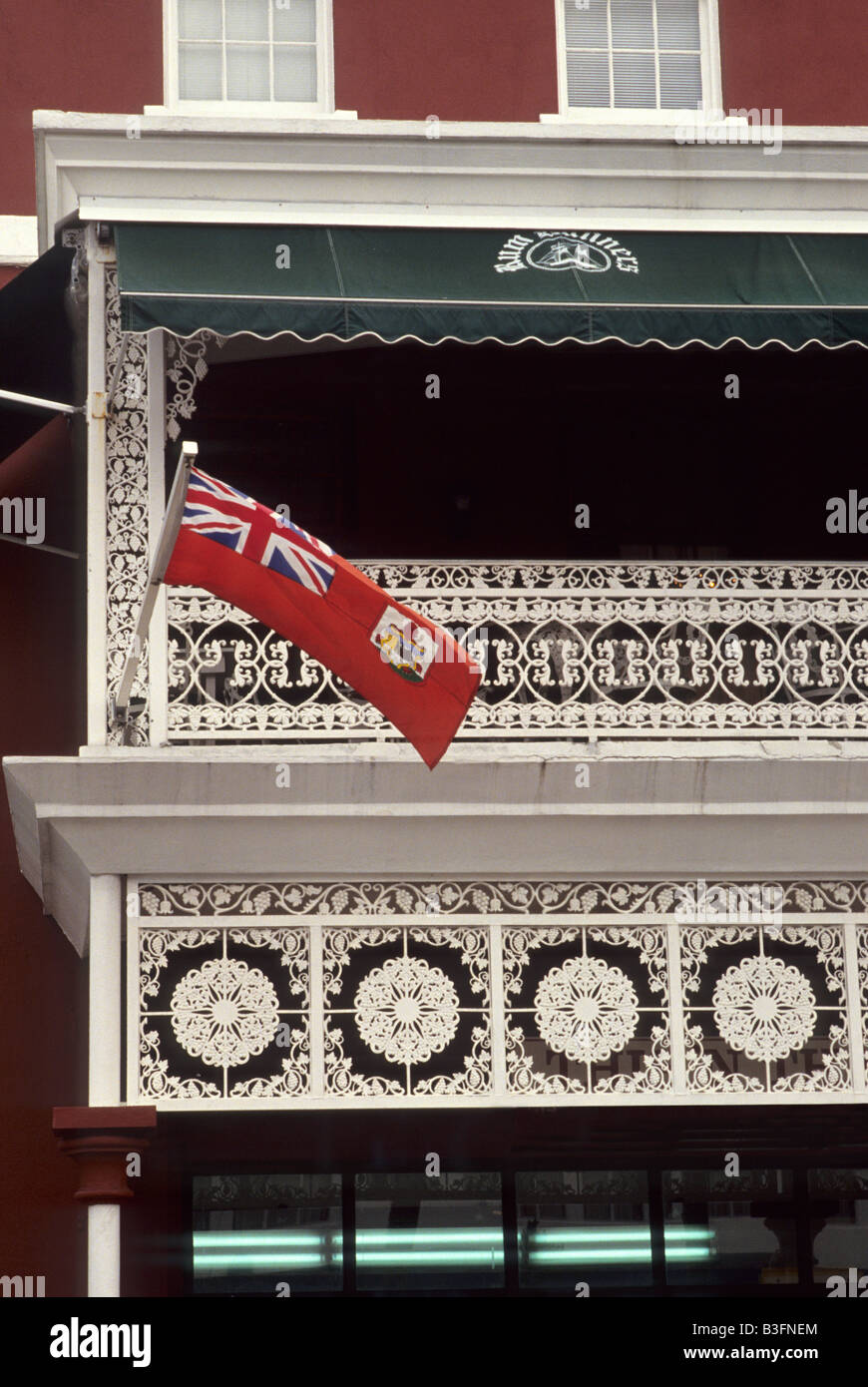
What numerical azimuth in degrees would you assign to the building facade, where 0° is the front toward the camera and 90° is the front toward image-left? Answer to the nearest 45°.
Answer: approximately 0°
